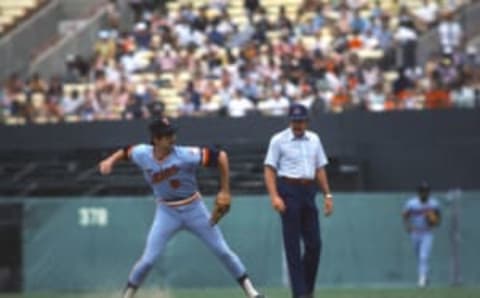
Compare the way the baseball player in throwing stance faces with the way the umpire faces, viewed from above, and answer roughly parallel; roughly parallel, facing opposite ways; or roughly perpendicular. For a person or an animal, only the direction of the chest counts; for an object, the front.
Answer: roughly parallel

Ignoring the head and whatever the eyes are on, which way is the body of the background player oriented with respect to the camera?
toward the camera

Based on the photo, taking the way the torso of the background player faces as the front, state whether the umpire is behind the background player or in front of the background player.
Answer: in front

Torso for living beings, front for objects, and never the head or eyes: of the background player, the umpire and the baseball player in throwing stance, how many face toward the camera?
3

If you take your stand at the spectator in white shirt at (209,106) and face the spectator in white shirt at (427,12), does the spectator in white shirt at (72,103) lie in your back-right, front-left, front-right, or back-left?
back-left

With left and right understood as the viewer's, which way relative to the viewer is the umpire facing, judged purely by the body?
facing the viewer

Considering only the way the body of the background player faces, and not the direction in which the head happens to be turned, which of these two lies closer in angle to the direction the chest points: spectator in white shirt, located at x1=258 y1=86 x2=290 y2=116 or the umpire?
the umpire

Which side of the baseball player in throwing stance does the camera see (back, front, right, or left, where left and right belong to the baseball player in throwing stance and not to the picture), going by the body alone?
front

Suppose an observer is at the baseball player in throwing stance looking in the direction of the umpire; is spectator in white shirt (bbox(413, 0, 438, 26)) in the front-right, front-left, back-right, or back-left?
front-left

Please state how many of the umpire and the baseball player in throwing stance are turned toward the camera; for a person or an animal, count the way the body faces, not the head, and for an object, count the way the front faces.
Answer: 2

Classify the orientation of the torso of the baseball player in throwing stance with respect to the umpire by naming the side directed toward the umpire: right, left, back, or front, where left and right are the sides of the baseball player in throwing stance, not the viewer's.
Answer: left
